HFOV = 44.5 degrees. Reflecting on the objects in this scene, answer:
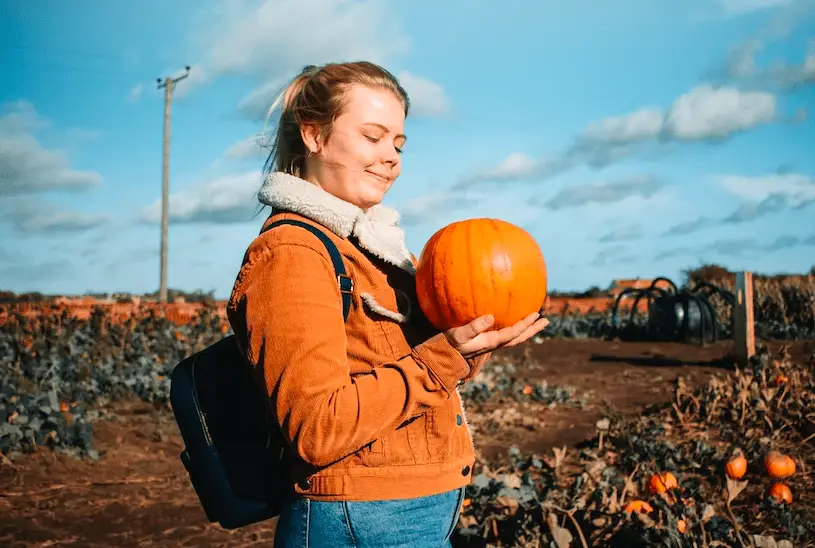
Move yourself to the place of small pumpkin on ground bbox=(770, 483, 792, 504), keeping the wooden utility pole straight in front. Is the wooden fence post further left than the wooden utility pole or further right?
right

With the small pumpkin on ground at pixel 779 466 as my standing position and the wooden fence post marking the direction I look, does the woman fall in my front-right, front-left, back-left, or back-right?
back-left

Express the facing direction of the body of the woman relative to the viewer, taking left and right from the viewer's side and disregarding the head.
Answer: facing to the right of the viewer

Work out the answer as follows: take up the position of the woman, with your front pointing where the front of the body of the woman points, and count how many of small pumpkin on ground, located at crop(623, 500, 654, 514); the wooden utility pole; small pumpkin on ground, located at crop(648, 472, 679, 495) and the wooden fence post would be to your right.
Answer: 0

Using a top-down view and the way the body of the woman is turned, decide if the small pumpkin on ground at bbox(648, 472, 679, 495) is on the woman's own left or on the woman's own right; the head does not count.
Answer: on the woman's own left

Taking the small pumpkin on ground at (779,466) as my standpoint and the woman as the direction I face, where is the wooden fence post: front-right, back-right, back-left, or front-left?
back-right

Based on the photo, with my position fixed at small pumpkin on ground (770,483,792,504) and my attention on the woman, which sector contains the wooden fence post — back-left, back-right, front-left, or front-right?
back-right

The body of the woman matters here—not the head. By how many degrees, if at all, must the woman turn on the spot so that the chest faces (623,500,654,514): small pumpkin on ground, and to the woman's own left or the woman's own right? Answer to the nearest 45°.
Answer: approximately 45° to the woman's own left

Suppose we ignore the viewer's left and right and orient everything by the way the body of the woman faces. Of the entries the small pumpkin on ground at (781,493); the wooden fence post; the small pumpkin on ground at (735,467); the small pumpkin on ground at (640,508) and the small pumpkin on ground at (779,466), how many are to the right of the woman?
0

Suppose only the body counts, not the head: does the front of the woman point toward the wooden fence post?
no

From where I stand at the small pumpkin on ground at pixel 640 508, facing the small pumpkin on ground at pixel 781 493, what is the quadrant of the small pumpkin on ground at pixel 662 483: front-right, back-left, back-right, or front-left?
front-left

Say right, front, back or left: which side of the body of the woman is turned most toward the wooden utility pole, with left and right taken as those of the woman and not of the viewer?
left

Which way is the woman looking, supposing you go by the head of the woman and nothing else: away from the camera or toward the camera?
toward the camera

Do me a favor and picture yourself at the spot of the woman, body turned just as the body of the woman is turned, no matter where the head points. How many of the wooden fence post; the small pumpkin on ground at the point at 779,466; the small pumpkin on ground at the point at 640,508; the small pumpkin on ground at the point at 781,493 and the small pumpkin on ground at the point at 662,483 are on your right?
0

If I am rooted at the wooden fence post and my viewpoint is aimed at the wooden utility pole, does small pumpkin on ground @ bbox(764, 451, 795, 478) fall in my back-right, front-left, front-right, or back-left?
back-left

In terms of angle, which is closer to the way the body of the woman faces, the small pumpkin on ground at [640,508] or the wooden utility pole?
the small pumpkin on ground

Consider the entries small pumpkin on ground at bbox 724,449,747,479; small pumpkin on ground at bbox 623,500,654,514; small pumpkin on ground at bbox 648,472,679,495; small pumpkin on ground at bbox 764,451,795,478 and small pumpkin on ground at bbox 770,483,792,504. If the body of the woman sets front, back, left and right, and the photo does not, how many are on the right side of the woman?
0

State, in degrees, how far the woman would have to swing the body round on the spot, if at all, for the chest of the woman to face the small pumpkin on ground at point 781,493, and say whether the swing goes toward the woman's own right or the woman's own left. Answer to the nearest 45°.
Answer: approximately 45° to the woman's own left
